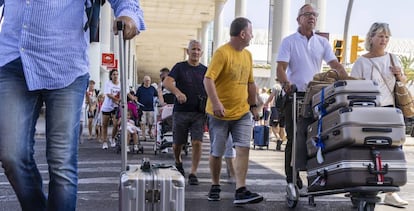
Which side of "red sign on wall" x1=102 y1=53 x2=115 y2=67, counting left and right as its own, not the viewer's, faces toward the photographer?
front

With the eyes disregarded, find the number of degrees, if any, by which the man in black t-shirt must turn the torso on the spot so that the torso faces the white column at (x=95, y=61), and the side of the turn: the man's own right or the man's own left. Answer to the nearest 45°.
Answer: approximately 180°

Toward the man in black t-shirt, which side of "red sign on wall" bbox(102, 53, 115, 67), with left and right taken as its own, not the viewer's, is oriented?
front

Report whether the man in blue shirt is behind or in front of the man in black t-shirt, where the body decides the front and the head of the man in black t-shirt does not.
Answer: in front

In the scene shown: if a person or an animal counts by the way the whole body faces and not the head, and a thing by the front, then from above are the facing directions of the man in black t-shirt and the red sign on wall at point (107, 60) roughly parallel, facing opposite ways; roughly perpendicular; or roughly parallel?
roughly parallel

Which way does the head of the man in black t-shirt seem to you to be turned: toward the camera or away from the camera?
toward the camera

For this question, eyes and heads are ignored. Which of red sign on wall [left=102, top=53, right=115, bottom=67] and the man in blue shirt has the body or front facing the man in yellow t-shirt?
the red sign on wall

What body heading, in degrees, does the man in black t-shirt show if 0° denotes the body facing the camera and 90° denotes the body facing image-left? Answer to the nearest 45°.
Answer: approximately 0°

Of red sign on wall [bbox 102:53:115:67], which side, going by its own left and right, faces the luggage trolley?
front

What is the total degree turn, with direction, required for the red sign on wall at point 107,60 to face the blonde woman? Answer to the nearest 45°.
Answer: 0° — it already faces them

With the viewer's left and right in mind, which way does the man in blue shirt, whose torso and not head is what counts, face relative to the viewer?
facing the viewer and to the left of the viewer

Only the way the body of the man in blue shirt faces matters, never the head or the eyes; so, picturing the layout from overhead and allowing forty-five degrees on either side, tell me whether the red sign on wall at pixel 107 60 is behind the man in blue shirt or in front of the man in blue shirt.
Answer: behind
